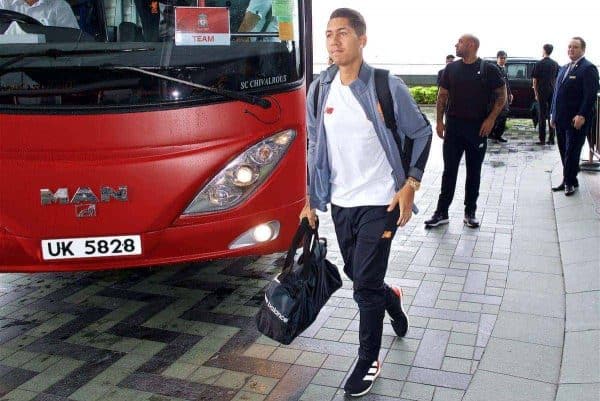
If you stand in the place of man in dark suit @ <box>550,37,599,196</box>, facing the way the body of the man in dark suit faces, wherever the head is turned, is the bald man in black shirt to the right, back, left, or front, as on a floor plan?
front

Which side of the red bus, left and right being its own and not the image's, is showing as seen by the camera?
front

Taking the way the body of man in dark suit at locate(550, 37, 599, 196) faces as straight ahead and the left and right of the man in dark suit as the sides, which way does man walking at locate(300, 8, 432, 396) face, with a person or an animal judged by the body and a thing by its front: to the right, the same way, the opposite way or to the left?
the same way

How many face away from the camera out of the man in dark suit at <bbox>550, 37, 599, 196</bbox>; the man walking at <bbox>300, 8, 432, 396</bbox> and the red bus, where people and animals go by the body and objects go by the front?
0

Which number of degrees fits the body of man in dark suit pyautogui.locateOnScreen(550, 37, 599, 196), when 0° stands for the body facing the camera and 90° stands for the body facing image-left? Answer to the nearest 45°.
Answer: approximately 45°

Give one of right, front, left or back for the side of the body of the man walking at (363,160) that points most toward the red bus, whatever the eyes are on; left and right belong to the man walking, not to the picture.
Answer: right

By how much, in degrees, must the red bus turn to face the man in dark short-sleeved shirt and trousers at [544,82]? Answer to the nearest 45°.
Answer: approximately 135° to its left

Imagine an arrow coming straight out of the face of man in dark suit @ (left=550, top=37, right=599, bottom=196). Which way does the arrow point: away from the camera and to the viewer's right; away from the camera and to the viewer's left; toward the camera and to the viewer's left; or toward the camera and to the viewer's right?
toward the camera and to the viewer's left

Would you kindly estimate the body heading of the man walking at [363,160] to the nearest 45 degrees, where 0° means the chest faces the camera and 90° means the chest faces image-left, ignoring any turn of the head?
approximately 45°
